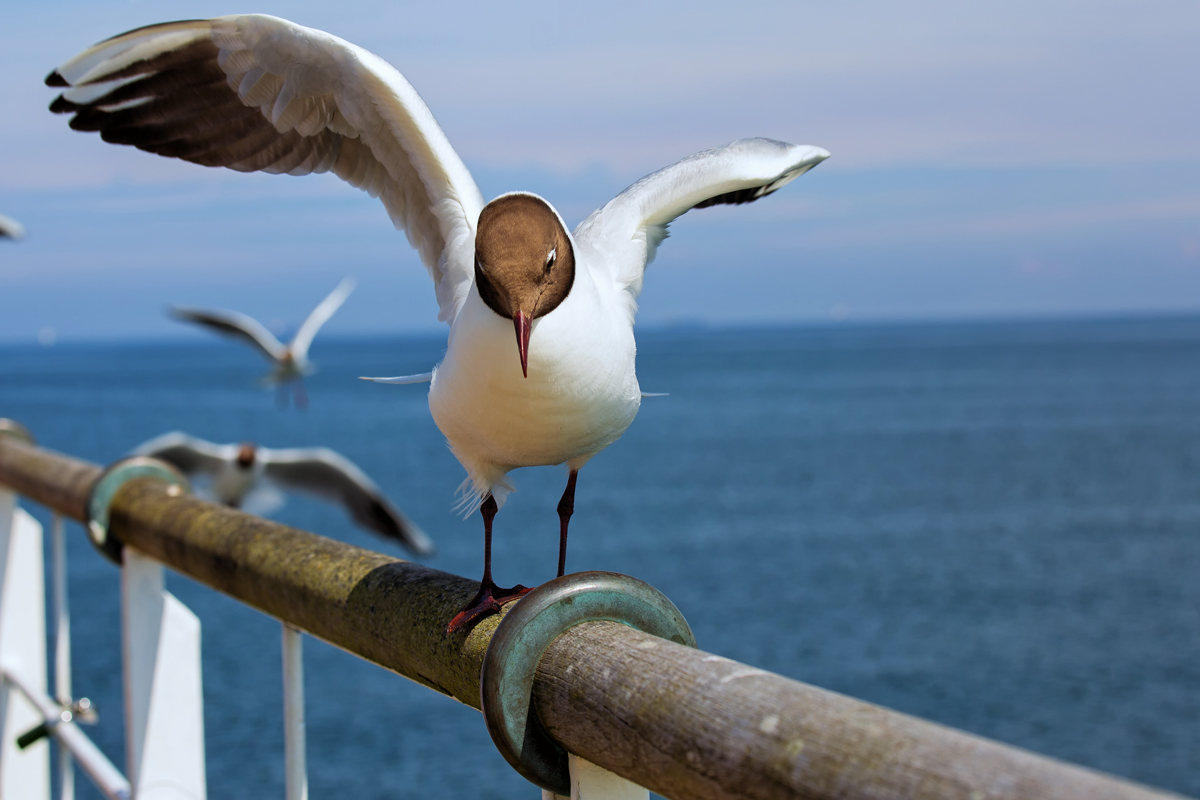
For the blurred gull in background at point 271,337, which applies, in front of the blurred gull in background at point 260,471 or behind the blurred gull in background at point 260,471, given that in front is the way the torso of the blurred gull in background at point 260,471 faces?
behind

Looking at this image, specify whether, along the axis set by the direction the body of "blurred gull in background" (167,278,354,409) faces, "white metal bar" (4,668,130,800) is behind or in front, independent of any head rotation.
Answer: in front

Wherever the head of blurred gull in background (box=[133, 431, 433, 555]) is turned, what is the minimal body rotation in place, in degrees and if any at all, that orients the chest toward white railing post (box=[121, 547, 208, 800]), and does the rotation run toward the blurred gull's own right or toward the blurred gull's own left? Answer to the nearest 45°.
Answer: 0° — it already faces it

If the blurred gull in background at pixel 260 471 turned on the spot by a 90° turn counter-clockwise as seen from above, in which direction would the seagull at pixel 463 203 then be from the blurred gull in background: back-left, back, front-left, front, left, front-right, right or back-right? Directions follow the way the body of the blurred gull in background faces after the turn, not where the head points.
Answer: right

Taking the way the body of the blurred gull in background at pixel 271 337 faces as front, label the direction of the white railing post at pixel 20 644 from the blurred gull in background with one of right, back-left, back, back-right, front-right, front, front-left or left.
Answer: front

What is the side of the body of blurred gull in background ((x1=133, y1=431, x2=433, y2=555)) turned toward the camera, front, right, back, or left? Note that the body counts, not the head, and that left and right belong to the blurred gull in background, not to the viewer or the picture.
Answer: front

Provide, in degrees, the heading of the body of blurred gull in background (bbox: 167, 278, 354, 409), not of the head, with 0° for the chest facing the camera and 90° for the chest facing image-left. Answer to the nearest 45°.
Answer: approximately 0°

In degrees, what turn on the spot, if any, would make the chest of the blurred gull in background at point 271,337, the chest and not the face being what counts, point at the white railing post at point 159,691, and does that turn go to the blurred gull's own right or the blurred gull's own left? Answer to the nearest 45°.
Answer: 0° — it already faces it

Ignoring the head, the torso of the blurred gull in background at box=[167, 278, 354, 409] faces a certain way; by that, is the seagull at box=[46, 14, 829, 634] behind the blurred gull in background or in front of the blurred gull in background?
in front

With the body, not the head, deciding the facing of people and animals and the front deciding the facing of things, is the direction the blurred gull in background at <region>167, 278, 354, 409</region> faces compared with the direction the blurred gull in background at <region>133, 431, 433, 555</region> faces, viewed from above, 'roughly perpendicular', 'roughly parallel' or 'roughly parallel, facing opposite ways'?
roughly parallel

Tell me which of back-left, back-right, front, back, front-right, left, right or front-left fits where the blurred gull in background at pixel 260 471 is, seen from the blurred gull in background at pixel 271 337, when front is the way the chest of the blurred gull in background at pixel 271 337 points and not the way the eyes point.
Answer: front
